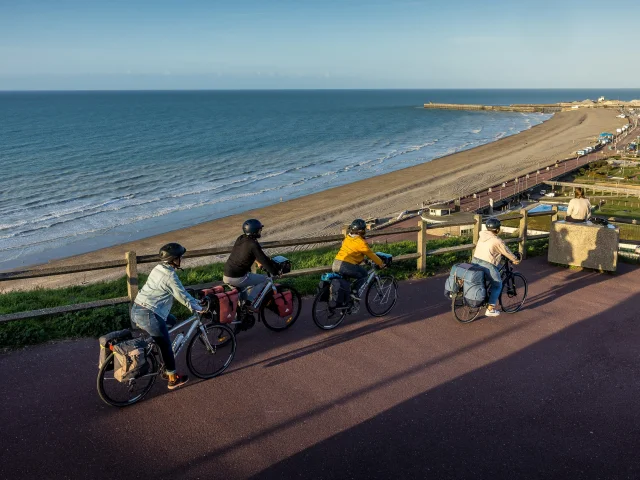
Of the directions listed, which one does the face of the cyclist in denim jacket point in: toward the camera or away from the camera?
away from the camera

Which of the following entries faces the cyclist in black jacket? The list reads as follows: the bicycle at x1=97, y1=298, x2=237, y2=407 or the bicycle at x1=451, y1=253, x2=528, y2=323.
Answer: the bicycle at x1=97, y1=298, x2=237, y2=407

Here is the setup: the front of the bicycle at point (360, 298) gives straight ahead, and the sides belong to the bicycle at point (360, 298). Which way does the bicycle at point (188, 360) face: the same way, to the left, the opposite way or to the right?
the same way

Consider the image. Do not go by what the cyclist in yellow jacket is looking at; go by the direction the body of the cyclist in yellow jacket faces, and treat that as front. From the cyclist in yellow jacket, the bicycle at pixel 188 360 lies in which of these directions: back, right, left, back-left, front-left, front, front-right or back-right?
back

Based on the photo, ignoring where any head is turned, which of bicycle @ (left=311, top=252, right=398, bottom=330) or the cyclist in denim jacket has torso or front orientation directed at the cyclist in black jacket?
the cyclist in denim jacket

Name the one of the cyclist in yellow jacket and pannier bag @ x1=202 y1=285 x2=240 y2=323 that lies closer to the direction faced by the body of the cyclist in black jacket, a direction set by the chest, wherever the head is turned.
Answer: the cyclist in yellow jacket

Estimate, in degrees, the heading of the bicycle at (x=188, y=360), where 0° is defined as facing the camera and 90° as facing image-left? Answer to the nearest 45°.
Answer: approximately 225°

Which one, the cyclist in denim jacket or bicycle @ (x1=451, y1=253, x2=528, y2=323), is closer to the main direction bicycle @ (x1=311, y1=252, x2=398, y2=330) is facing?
the bicycle

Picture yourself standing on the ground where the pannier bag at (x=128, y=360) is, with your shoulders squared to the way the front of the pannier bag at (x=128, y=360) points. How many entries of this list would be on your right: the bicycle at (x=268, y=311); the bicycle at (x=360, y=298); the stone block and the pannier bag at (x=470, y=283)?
0

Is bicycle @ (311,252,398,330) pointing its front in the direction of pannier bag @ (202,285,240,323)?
no

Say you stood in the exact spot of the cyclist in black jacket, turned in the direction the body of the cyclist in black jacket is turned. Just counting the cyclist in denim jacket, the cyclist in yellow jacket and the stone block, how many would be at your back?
1

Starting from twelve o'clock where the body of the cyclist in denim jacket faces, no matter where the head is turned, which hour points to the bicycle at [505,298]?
The bicycle is roughly at 1 o'clock from the cyclist in denim jacket.

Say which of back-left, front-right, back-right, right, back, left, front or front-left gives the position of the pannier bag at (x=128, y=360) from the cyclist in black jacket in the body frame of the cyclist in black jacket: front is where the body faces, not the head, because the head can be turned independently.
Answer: back

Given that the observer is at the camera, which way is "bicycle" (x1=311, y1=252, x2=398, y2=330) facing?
facing away from the viewer and to the right of the viewer

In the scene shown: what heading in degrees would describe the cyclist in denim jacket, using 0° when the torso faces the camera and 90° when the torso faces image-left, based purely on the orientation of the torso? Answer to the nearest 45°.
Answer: approximately 225°

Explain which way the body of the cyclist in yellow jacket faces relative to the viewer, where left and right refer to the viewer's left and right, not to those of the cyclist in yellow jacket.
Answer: facing away from the viewer and to the right of the viewer

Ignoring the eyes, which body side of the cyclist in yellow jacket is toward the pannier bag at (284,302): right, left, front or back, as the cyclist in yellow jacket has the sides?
back

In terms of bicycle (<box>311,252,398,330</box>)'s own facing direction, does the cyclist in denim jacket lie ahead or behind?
behind

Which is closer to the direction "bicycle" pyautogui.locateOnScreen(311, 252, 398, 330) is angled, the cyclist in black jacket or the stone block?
the stone block

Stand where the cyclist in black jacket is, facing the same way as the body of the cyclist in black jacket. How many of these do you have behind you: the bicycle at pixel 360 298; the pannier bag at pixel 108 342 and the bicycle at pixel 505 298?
1
